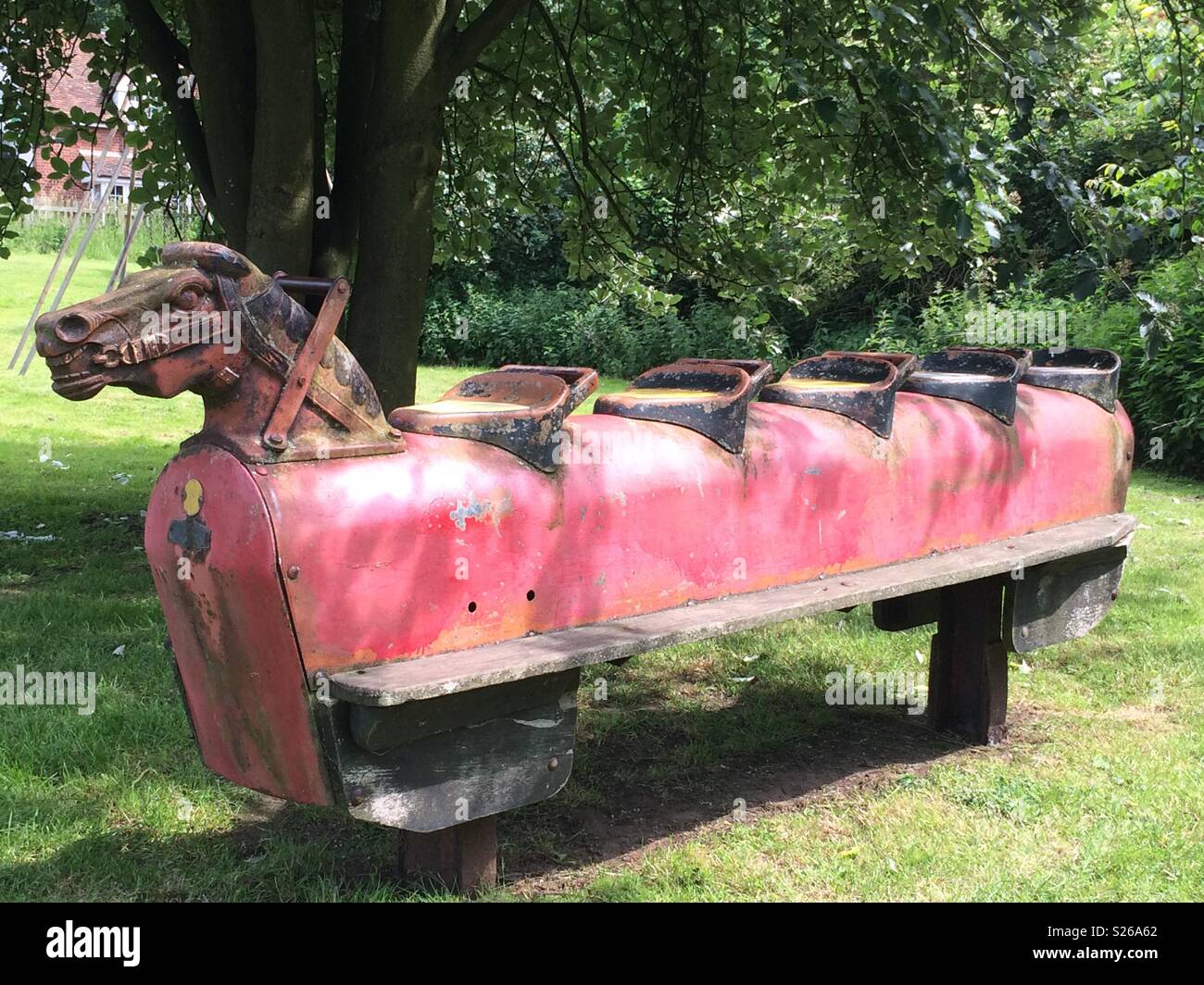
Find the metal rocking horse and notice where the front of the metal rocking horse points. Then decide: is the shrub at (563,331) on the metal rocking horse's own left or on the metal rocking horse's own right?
on the metal rocking horse's own right

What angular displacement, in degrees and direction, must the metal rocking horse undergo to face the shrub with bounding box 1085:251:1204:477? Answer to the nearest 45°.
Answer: approximately 180°

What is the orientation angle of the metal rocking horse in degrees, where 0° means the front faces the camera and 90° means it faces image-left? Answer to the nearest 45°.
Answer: approximately 45°
